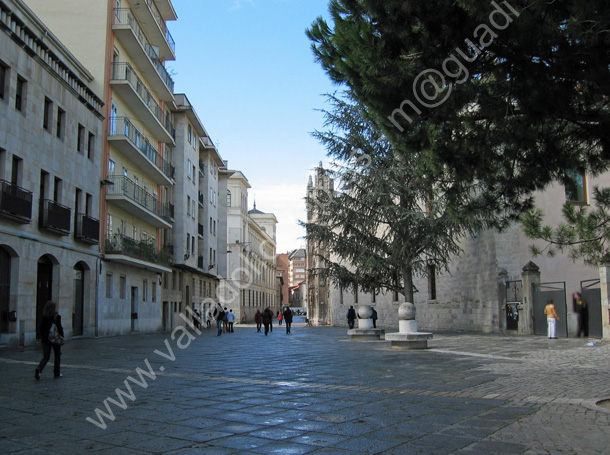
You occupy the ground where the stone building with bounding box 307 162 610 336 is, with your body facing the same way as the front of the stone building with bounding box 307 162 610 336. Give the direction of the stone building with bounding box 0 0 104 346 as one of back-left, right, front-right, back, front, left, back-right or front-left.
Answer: front

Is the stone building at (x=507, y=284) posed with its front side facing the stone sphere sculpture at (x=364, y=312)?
yes

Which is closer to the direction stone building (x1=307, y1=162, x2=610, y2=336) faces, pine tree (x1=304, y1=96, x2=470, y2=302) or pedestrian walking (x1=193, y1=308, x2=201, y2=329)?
the pine tree

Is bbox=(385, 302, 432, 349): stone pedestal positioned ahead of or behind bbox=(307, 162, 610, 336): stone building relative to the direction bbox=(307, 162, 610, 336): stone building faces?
ahead

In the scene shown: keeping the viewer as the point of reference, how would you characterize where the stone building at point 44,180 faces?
facing the viewer and to the right of the viewer

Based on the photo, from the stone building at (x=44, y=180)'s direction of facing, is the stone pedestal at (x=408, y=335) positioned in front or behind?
in front

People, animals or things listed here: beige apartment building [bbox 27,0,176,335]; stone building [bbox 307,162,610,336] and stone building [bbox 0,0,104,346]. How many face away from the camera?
0

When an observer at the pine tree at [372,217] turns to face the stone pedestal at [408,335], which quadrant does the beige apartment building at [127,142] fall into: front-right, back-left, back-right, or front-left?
back-right

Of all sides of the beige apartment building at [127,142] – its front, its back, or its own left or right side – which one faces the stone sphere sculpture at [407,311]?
front

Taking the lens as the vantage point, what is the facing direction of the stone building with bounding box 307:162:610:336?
facing the viewer and to the left of the viewer

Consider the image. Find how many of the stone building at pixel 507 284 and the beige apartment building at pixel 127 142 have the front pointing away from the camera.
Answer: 0

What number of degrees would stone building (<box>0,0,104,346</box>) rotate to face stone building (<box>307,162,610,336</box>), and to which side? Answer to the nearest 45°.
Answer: approximately 45° to its left

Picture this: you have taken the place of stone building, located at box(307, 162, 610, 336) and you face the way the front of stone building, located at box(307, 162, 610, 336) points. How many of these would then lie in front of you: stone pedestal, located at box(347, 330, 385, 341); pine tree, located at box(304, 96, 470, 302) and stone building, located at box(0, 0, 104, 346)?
3

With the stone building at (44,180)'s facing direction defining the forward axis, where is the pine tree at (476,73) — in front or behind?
in front
